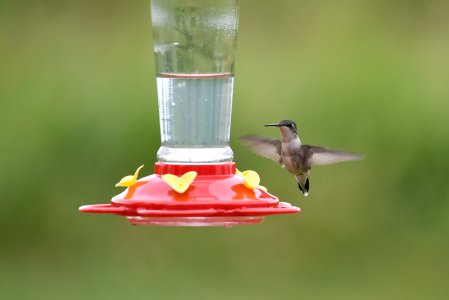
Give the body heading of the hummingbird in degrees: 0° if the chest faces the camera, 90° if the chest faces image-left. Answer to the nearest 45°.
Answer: approximately 45°
